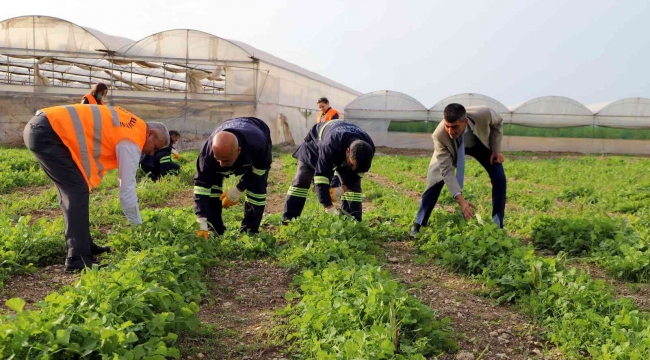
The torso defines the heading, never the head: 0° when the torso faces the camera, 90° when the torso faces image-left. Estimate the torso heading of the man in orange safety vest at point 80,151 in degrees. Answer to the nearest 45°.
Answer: approximately 270°

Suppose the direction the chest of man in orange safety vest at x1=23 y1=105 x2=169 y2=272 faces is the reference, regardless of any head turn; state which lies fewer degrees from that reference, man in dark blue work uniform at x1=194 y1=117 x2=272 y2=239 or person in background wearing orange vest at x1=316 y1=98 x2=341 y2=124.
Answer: the man in dark blue work uniform
